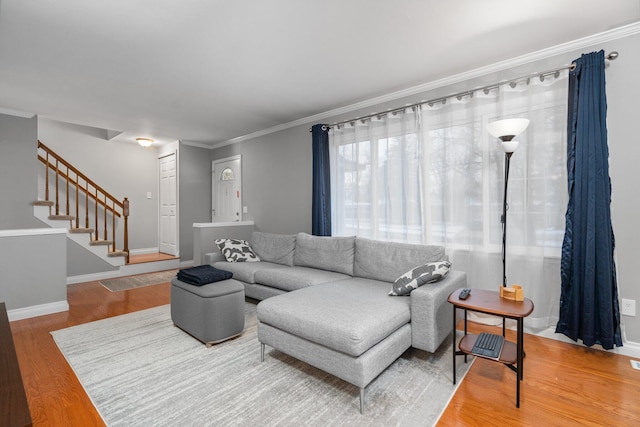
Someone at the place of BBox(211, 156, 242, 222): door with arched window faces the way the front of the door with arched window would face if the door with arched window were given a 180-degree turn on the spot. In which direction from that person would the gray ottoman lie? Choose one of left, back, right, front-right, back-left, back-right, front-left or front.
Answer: back-right

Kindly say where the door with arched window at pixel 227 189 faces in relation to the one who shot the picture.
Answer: facing the viewer and to the left of the viewer

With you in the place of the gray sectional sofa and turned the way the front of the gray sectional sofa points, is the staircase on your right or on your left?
on your right

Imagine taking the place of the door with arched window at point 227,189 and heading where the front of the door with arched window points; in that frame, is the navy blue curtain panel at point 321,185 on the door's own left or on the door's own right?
on the door's own left

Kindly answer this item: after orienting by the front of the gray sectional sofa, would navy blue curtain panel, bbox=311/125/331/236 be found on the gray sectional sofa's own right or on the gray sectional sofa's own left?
on the gray sectional sofa's own right

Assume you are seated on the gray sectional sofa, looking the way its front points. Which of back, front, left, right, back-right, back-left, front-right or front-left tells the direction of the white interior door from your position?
right

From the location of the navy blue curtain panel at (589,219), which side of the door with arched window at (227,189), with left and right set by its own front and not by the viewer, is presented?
left

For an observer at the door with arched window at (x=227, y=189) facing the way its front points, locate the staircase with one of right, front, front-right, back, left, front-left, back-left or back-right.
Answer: front-right

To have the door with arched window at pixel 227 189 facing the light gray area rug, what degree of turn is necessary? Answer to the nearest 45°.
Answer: approximately 45° to its left

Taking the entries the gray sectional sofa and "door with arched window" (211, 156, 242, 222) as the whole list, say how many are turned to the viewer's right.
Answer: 0

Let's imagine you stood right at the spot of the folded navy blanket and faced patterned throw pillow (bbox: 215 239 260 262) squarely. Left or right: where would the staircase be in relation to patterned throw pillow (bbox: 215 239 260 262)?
left

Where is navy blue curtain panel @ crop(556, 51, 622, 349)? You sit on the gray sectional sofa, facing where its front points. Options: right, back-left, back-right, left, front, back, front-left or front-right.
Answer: back-left
